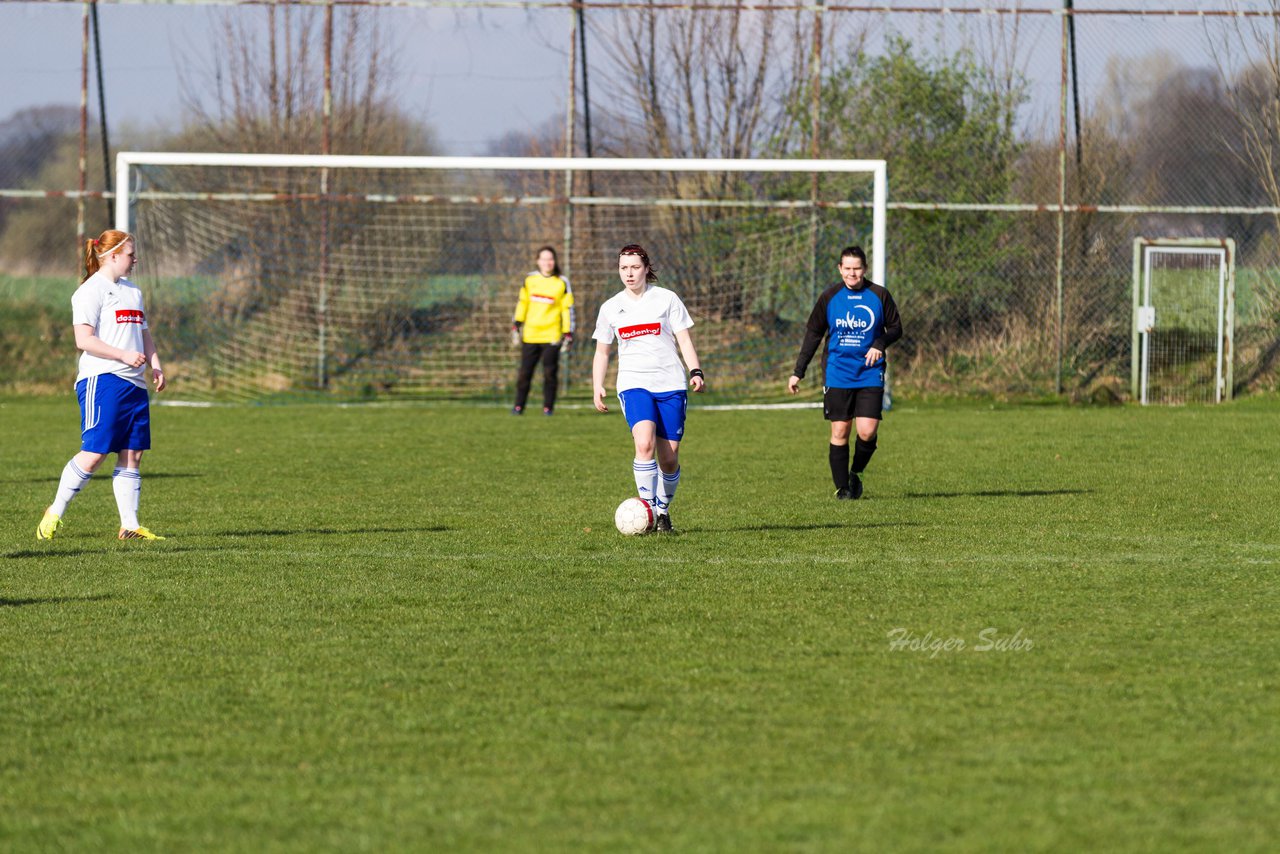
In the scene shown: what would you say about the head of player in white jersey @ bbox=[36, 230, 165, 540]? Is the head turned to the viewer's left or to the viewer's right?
to the viewer's right

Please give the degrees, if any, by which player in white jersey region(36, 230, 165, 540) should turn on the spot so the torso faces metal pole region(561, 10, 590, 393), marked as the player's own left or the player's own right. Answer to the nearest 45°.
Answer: approximately 90° to the player's own left

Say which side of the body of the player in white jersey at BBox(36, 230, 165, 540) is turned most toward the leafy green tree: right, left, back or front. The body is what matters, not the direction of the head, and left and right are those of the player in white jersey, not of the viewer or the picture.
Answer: left

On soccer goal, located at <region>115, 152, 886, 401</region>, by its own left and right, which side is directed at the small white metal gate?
left

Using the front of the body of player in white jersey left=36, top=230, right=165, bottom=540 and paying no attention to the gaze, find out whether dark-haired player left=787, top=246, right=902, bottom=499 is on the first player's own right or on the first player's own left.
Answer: on the first player's own left

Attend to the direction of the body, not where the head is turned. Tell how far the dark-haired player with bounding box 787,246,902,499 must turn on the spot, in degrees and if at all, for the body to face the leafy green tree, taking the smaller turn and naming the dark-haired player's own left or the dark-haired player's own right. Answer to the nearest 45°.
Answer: approximately 180°

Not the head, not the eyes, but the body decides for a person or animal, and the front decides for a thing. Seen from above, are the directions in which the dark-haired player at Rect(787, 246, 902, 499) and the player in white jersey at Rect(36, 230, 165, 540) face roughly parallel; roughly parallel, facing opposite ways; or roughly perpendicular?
roughly perpendicular

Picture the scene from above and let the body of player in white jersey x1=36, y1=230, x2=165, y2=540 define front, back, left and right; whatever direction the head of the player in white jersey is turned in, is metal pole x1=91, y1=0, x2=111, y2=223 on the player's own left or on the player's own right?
on the player's own left

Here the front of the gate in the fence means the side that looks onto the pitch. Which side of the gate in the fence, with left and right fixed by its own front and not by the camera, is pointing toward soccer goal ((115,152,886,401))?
right

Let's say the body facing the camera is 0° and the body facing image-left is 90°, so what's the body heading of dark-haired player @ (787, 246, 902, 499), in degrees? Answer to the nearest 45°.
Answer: approximately 0°
